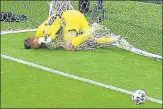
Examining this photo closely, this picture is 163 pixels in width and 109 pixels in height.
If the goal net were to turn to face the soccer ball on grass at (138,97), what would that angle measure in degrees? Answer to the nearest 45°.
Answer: approximately 45° to its left

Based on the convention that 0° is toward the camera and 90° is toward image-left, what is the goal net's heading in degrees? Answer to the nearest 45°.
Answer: approximately 45°
